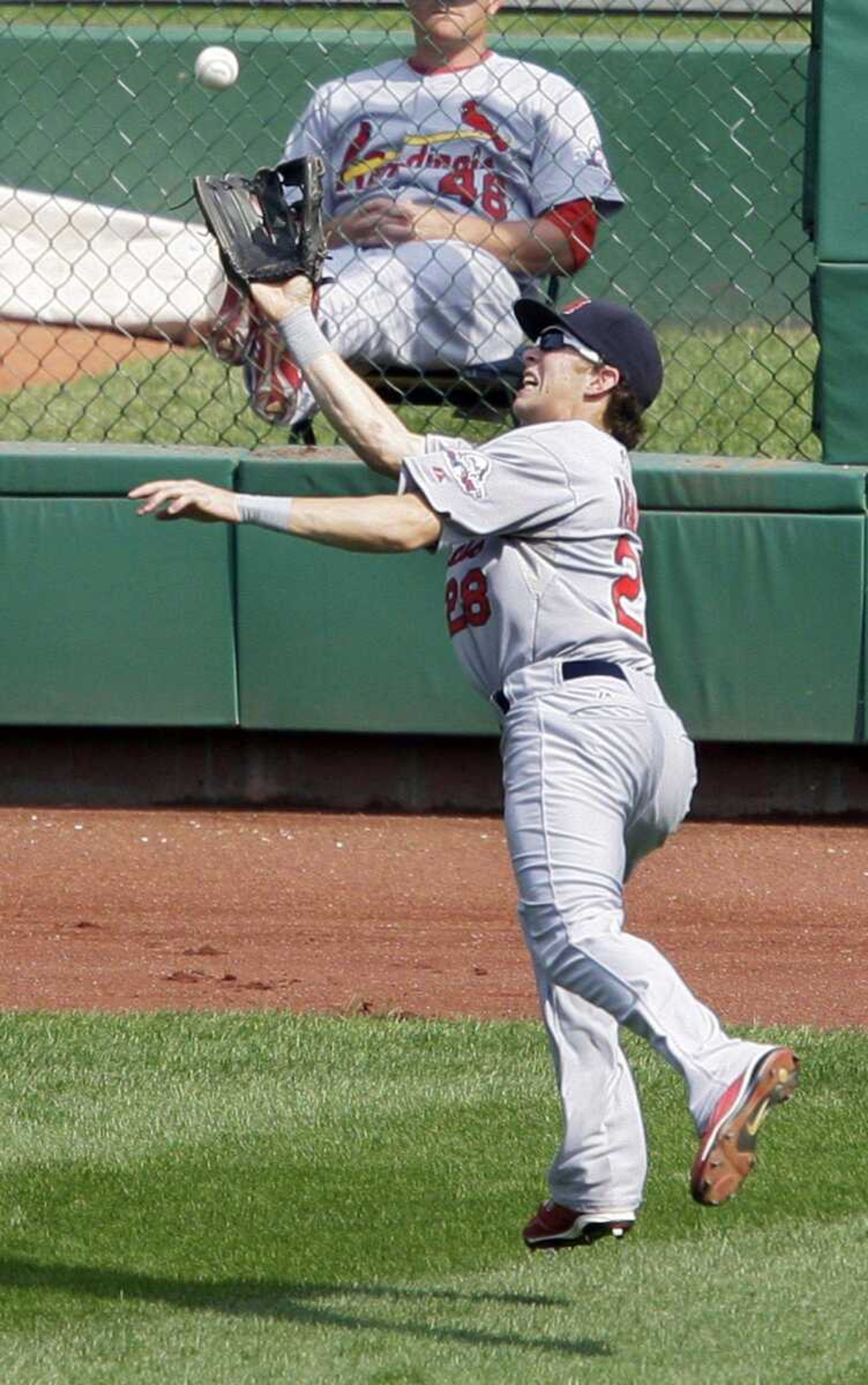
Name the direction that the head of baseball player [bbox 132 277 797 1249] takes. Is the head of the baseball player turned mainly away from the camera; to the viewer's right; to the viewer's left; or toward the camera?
to the viewer's left

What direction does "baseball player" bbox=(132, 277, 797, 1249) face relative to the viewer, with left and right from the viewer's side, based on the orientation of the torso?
facing to the left of the viewer
